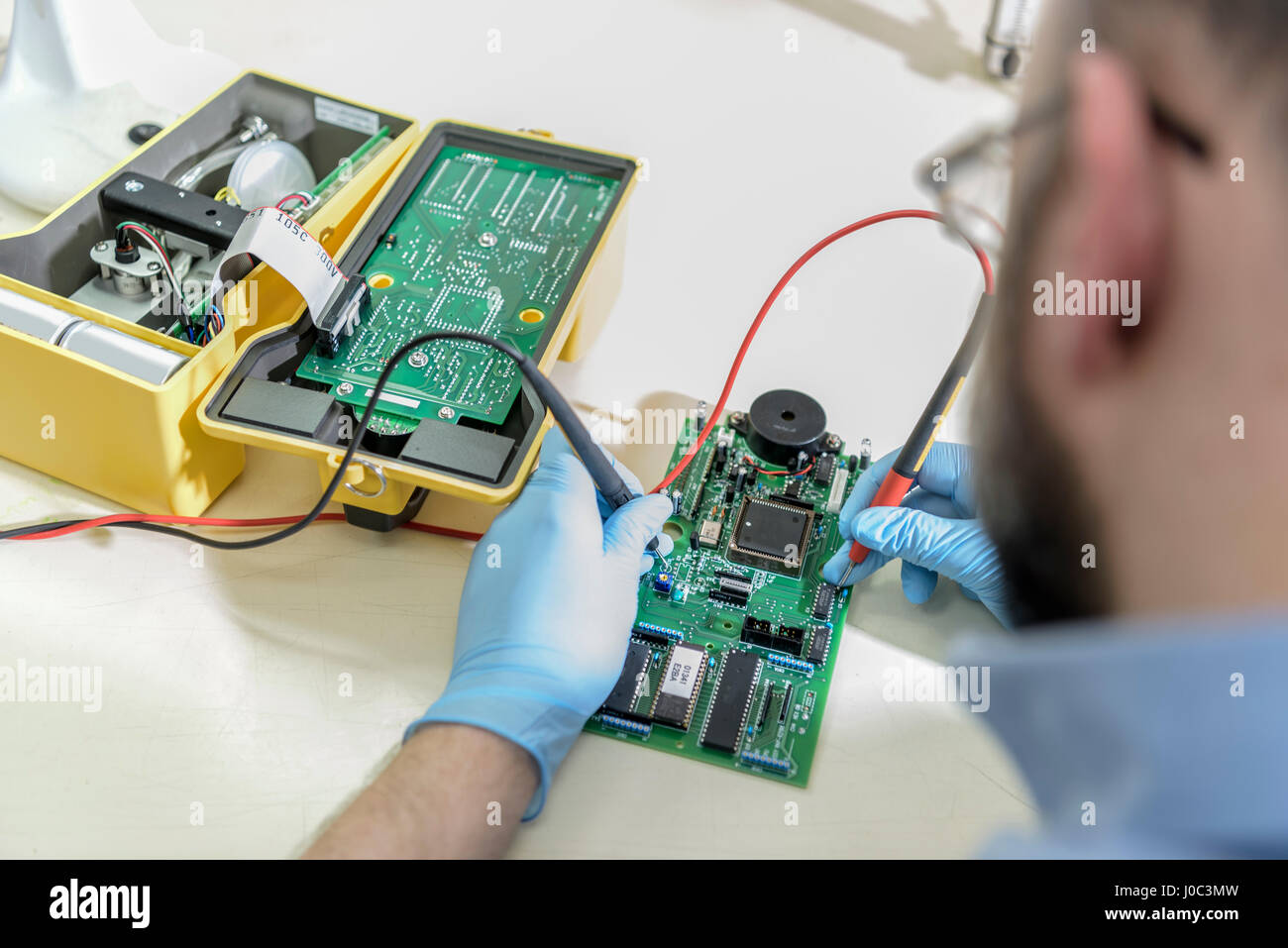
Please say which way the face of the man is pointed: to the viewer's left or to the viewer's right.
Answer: to the viewer's left

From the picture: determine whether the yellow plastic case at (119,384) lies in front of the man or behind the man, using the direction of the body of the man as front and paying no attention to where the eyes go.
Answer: in front

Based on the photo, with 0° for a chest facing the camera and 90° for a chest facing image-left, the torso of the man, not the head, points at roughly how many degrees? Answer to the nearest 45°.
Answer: approximately 135°
